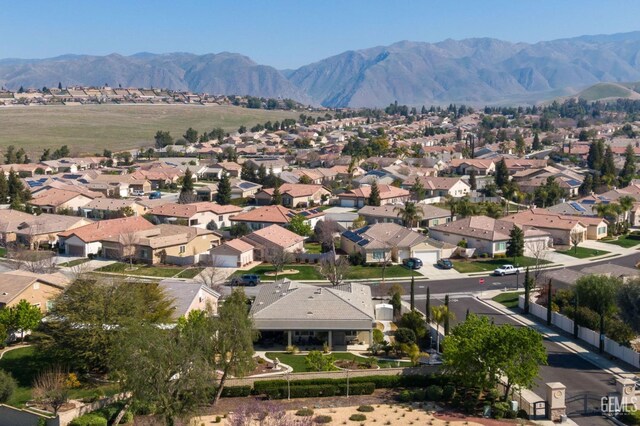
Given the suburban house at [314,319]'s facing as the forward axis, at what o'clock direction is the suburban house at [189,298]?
the suburban house at [189,298] is roughly at 10 o'clock from the suburban house at [314,319].

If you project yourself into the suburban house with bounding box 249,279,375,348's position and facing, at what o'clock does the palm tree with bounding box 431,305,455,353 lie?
The palm tree is roughly at 3 o'clock from the suburban house.

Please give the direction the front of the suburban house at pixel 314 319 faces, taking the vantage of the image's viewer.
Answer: facing away from the viewer

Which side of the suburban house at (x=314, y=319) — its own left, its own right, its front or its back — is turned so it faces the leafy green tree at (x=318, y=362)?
back

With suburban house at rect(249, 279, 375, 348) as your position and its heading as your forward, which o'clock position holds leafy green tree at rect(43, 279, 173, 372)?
The leafy green tree is roughly at 8 o'clock from the suburban house.

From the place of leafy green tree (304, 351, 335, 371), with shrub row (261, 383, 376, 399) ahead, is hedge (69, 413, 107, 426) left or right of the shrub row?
right

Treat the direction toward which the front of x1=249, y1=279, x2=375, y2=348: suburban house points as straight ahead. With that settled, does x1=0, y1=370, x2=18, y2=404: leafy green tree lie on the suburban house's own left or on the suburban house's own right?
on the suburban house's own left

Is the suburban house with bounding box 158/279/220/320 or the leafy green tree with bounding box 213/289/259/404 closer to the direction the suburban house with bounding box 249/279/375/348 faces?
the suburban house

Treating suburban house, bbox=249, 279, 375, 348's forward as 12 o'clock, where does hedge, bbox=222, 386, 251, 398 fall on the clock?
The hedge is roughly at 7 o'clock from the suburban house.

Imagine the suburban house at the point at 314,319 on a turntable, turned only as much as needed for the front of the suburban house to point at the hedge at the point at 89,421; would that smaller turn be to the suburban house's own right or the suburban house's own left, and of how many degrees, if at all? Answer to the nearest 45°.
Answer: approximately 135° to the suburban house's own left

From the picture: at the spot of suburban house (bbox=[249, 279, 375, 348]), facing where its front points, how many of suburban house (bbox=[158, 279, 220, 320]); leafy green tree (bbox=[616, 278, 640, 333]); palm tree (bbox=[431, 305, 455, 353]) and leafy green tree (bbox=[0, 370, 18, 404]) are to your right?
2

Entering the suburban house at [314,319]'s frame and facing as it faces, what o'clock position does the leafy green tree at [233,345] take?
The leafy green tree is roughly at 7 o'clock from the suburban house.

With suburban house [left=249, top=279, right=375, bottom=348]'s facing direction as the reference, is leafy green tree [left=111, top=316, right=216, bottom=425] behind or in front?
behind
